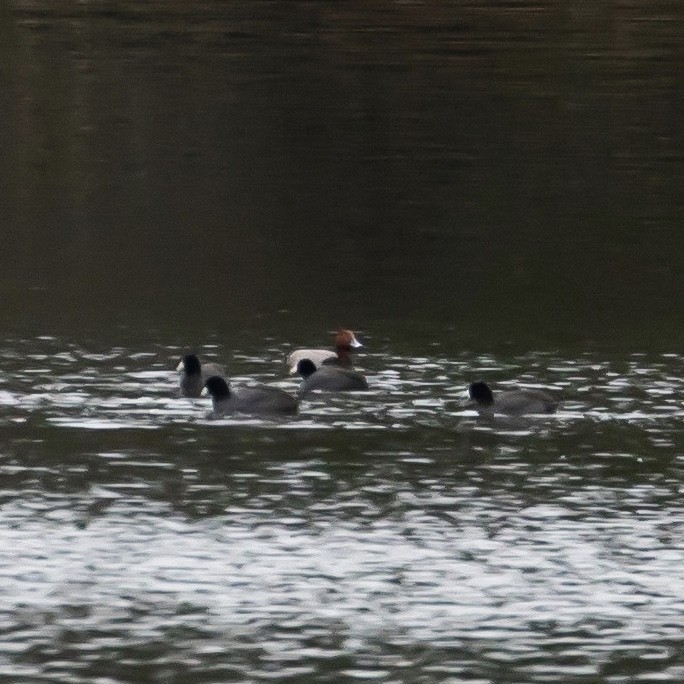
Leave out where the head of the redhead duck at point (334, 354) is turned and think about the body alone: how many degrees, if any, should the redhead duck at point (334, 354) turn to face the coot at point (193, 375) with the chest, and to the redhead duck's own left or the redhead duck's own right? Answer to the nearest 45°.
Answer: approximately 135° to the redhead duck's own right

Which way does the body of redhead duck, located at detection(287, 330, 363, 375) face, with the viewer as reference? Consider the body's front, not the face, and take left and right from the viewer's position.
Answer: facing to the right of the viewer
